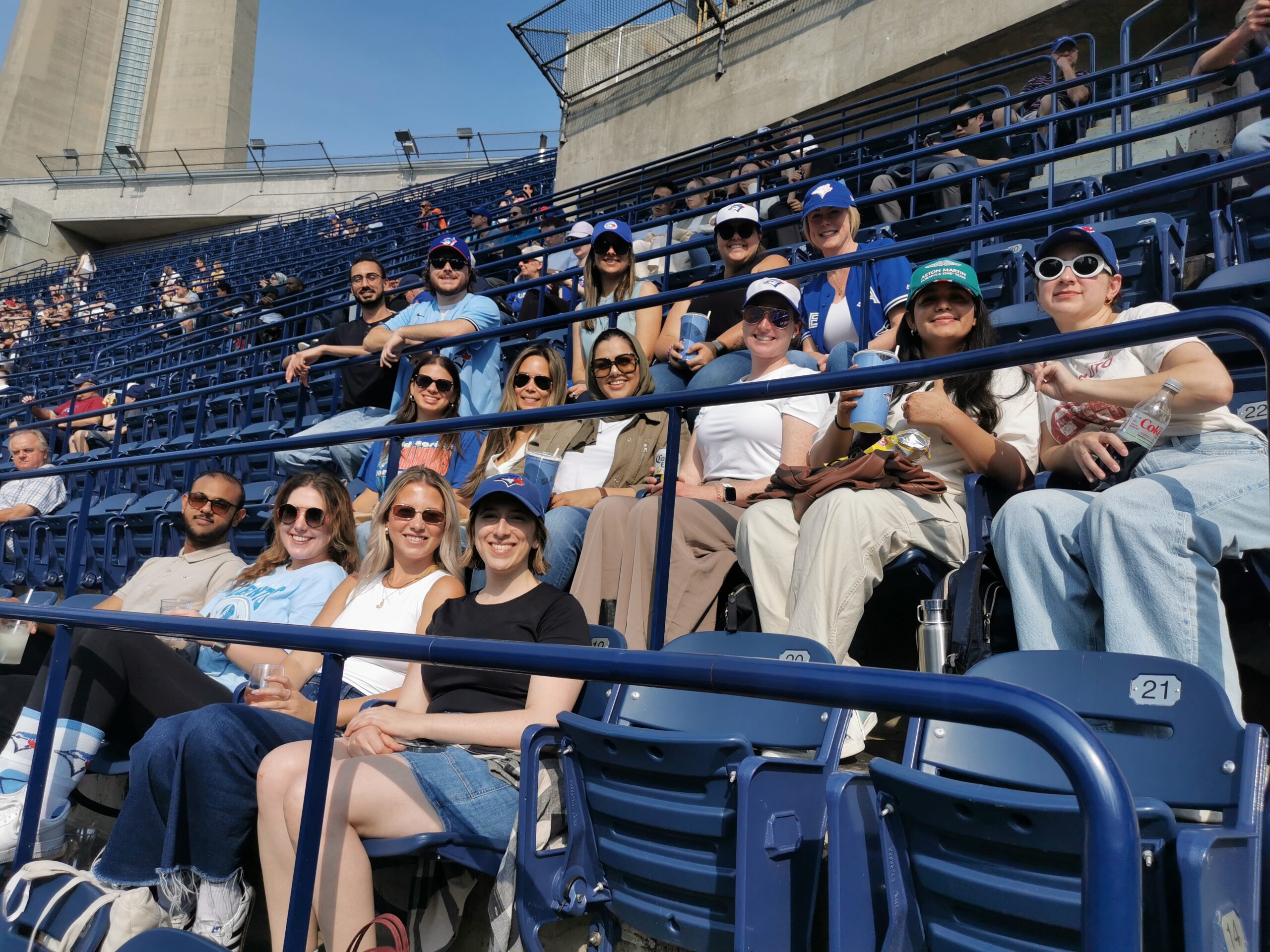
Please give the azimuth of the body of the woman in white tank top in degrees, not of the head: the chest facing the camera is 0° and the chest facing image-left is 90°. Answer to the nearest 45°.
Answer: approximately 45°

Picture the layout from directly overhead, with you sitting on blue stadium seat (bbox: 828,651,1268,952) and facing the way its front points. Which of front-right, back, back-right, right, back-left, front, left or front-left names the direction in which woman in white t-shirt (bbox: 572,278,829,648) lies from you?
right

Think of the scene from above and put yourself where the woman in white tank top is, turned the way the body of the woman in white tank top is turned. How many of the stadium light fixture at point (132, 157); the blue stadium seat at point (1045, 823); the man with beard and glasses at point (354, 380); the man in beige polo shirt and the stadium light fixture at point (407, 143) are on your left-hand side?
1

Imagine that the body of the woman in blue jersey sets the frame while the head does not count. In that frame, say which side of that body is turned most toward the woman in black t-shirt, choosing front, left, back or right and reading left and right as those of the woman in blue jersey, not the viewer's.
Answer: front

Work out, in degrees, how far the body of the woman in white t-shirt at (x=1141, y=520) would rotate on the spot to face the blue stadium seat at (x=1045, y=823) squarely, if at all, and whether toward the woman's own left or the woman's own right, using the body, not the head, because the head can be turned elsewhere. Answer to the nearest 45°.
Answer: approximately 45° to the woman's own left

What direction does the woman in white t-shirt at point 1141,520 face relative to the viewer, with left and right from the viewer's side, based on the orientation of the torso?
facing the viewer and to the left of the viewer

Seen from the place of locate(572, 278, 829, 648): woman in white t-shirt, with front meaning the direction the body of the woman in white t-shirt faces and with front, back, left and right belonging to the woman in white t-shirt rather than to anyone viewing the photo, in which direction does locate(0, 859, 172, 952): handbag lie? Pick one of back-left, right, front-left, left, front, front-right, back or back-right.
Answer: front

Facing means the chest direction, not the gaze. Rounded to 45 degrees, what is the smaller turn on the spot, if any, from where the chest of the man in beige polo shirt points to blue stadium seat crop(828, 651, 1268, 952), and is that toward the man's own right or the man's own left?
approximately 45° to the man's own left

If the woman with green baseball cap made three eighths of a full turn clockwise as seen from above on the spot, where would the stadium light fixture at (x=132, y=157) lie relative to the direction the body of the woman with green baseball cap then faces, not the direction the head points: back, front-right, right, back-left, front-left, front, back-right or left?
front-left

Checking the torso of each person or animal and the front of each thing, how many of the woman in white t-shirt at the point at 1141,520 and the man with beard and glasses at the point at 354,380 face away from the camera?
0
